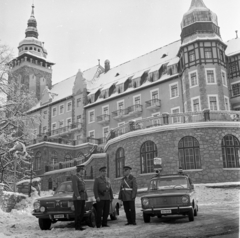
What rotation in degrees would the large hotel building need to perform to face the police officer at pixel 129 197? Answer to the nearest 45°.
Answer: approximately 45° to its left

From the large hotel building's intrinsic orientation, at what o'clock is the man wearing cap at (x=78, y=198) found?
The man wearing cap is roughly at 11 o'clock from the large hotel building.

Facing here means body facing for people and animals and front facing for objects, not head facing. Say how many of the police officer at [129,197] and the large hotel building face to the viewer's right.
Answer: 0

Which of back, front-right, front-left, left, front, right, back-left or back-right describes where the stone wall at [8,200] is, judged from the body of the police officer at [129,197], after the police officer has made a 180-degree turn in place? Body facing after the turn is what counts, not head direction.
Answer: left

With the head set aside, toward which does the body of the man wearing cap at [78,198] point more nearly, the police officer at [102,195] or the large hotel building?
the police officer

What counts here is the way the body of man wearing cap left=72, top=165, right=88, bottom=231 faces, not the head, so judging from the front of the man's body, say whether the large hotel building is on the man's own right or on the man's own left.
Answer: on the man's own left

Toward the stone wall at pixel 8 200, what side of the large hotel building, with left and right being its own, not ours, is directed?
front

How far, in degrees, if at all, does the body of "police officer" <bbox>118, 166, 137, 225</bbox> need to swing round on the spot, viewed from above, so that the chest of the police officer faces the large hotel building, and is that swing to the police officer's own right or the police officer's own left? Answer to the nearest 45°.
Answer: approximately 135° to the police officer's own right
